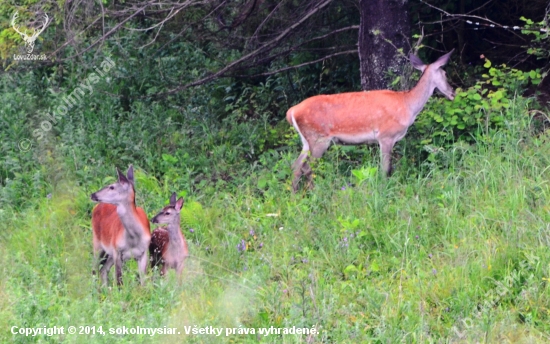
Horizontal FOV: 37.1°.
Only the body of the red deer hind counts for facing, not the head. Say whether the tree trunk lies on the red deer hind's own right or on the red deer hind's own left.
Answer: on the red deer hind's own left

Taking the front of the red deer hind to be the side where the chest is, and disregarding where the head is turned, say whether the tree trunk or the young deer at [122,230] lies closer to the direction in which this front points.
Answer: the tree trunk

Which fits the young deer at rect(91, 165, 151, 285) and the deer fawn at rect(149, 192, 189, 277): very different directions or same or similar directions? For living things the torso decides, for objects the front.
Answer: same or similar directions

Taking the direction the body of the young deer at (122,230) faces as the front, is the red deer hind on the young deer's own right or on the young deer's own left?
on the young deer's own left

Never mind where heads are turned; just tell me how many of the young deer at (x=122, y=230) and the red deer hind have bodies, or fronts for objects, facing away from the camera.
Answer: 0

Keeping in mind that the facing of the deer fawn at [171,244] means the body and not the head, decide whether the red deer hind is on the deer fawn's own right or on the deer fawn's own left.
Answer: on the deer fawn's own left

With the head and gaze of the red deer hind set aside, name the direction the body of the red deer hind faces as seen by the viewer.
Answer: to the viewer's right

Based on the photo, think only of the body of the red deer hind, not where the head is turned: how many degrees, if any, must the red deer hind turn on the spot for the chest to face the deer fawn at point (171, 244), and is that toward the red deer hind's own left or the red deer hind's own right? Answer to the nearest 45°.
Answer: approximately 135° to the red deer hind's own right

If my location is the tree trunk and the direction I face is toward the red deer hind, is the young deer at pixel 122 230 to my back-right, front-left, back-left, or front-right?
front-right
